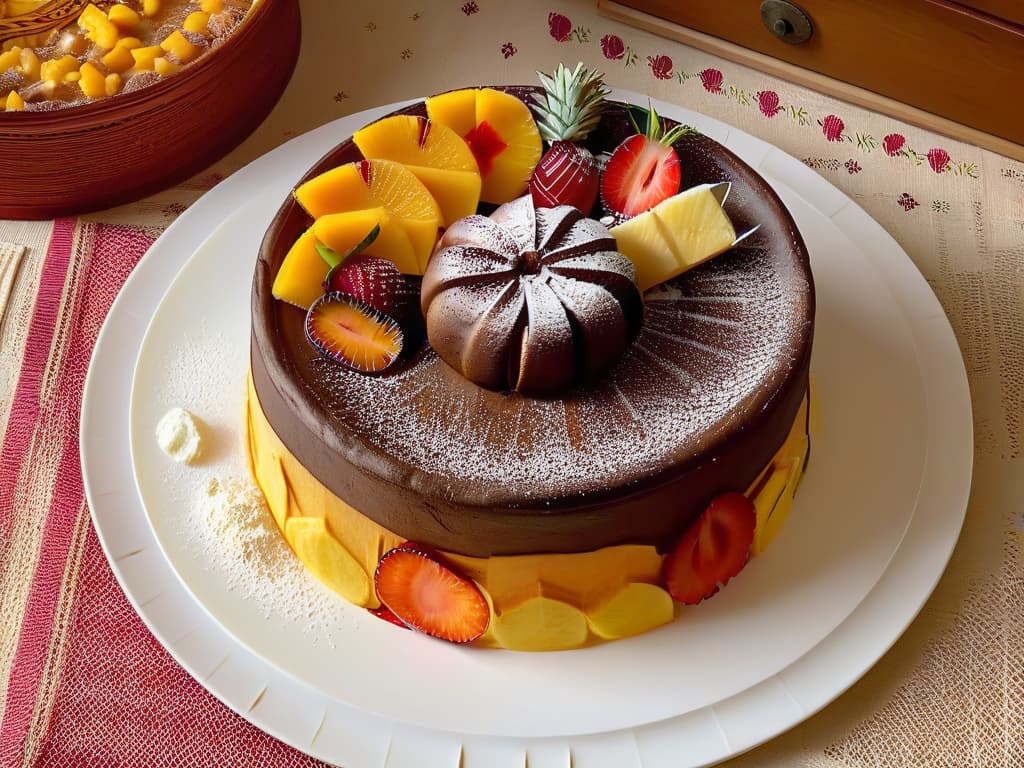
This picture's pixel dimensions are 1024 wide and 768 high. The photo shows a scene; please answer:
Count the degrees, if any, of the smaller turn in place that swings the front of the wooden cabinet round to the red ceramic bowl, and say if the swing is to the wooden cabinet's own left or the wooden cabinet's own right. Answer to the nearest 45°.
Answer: approximately 45° to the wooden cabinet's own right

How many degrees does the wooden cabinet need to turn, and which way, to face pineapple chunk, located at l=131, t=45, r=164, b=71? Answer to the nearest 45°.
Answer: approximately 45° to its right

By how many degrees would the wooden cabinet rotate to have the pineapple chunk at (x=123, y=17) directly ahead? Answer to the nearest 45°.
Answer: approximately 45° to its right

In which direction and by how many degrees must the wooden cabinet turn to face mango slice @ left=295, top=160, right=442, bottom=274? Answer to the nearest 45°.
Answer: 0° — it already faces it

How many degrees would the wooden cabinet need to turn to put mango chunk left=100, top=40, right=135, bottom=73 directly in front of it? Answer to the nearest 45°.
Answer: approximately 45° to its right

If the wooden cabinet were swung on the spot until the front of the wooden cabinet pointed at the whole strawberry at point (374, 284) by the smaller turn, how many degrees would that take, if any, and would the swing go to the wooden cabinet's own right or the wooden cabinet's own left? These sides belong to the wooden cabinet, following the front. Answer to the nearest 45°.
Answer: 0° — it already faces it

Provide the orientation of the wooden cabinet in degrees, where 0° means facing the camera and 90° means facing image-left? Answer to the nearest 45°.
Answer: approximately 45°

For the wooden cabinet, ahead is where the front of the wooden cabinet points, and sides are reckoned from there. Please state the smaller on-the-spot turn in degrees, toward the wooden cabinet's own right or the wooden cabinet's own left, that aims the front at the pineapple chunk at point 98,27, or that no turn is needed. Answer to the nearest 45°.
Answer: approximately 45° to the wooden cabinet's own right

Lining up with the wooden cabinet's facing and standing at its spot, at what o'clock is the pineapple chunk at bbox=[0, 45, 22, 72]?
The pineapple chunk is roughly at 1 o'clock from the wooden cabinet.
